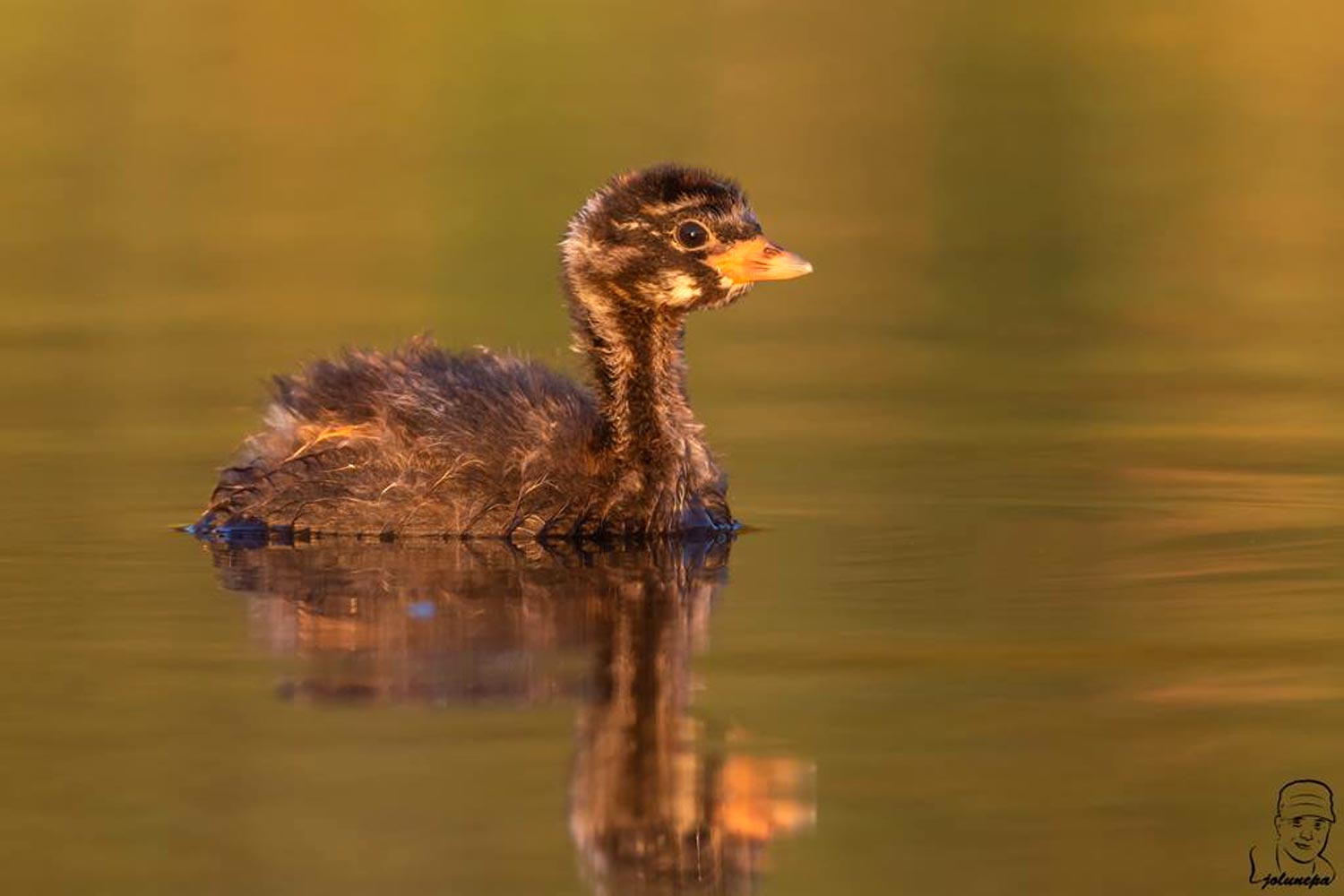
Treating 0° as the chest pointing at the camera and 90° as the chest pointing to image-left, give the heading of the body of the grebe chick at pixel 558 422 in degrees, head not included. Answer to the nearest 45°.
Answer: approximately 270°
